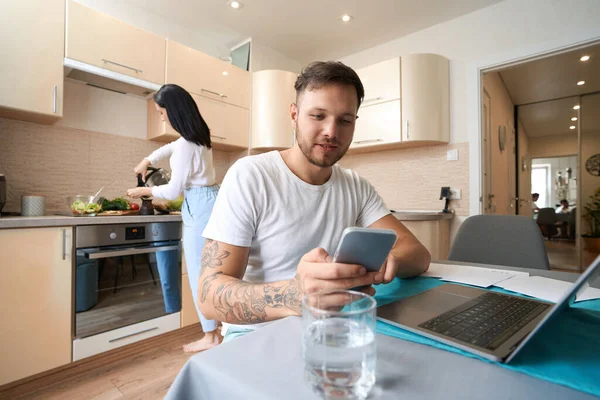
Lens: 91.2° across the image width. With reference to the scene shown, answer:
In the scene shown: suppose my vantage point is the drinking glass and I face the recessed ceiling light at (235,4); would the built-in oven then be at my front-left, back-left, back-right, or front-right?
front-left

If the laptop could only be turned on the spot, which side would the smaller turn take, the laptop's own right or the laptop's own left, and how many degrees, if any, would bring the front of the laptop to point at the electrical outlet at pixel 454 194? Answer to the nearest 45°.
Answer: approximately 45° to the laptop's own right

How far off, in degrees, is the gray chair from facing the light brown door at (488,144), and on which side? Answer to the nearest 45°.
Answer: approximately 180°

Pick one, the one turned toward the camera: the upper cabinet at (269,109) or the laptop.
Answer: the upper cabinet

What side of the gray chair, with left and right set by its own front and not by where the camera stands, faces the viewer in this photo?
front

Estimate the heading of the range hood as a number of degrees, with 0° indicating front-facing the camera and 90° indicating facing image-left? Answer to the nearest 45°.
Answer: approximately 315°

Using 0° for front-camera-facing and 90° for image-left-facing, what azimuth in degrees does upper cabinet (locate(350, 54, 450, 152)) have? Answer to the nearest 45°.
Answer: approximately 45°

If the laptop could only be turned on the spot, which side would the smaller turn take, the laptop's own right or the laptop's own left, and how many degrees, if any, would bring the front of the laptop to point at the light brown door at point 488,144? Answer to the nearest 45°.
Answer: approximately 45° to the laptop's own right

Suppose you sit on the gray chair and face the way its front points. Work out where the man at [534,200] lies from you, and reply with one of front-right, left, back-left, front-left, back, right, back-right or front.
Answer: back

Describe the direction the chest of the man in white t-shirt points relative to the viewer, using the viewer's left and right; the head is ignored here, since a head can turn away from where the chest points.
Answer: facing the viewer and to the right of the viewer

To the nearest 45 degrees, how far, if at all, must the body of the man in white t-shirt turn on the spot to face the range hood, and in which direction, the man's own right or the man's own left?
approximately 180°

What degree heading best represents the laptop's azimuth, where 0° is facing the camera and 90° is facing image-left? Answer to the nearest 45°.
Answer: approximately 135°

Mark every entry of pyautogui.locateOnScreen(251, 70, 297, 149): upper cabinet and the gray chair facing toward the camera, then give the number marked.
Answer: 2

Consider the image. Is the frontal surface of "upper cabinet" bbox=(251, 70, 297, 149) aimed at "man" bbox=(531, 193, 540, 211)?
no
